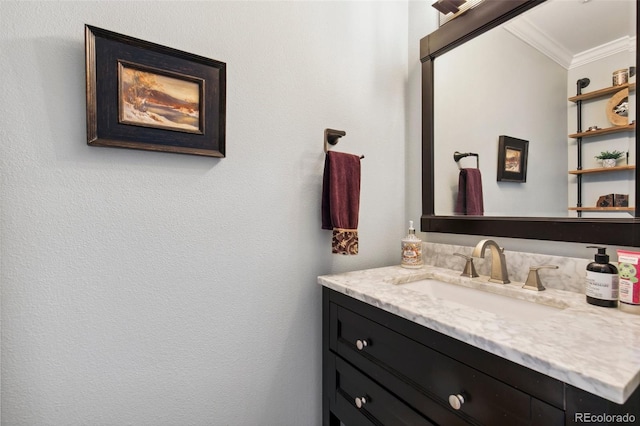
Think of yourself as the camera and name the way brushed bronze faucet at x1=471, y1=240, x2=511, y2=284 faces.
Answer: facing the viewer and to the left of the viewer

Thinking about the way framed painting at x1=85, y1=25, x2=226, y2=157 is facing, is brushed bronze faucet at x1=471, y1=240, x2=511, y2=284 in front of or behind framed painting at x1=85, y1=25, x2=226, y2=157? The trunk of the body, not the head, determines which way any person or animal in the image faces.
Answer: in front

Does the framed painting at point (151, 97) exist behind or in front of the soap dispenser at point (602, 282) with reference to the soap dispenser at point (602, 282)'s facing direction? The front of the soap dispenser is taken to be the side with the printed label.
in front

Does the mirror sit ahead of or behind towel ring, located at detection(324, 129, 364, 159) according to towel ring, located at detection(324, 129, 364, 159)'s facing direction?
ahead

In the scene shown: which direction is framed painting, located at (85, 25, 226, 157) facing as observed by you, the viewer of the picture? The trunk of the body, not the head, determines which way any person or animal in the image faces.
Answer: facing the viewer and to the right of the viewer

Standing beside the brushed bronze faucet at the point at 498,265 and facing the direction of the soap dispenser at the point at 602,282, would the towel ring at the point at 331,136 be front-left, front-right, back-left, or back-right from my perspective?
back-right

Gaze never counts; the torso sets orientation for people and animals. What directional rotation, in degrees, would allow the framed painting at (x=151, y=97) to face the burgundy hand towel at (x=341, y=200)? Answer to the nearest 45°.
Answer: approximately 45° to its left

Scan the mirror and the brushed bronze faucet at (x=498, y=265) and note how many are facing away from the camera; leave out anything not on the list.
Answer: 0

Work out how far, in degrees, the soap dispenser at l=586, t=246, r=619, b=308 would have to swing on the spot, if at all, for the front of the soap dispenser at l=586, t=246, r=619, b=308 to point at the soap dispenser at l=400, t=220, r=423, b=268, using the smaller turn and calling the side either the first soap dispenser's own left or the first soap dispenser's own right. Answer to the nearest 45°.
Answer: approximately 45° to the first soap dispenser's own right

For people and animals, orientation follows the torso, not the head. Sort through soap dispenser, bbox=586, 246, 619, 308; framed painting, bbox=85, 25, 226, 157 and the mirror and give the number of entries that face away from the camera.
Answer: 0

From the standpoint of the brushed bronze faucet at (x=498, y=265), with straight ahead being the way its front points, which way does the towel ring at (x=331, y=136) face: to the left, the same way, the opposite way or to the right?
to the left
